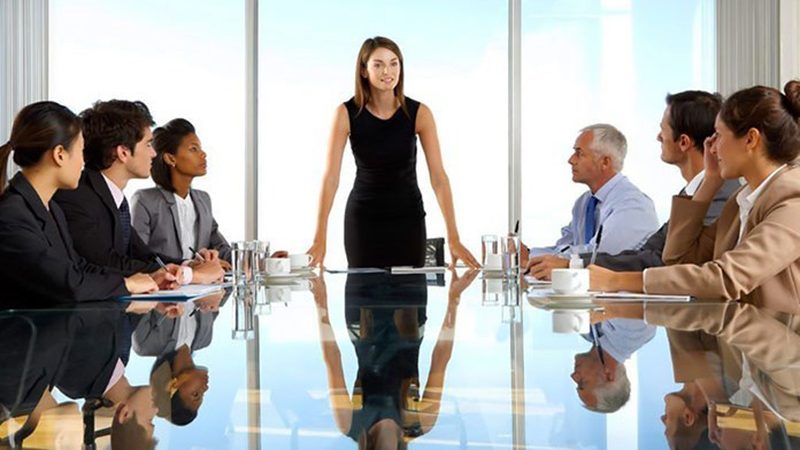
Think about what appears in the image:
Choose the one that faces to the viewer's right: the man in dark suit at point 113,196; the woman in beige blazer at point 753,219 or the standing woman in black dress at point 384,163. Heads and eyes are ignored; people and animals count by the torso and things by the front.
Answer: the man in dark suit

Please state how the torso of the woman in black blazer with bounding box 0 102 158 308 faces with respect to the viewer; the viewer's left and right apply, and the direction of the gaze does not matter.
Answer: facing to the right of the viewer

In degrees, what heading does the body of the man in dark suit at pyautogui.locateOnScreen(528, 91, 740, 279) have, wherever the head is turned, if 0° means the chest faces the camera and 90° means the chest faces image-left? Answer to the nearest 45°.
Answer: approximately 90°

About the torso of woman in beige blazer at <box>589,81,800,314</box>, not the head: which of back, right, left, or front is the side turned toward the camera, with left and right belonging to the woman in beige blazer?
left

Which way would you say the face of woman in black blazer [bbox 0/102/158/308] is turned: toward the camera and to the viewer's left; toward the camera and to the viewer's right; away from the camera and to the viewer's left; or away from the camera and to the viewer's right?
away from the camera and to the viewer's right

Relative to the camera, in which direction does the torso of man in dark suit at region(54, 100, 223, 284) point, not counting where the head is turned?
to the viewer's right
